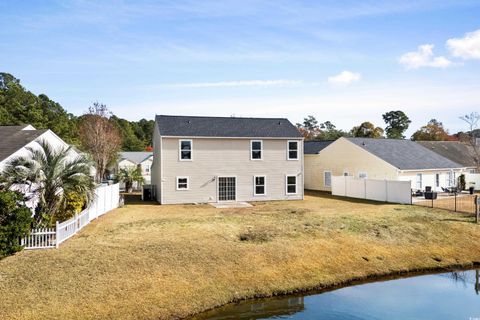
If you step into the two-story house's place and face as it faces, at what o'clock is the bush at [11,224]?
The bush is roughly at 7 o'clock from the two-story house.

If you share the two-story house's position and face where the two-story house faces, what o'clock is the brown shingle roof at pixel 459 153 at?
The brown shingle roof is roughly at 2 o'clock from the two-story house.

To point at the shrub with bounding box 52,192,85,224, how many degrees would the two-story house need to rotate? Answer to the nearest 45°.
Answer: approximately 135° to its left

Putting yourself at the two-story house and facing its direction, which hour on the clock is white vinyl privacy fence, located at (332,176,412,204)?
The white vinyl privacy fence is roughly at 3 o'clock from the two-story house.

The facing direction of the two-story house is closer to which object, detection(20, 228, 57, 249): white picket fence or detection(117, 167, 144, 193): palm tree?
the palm tree

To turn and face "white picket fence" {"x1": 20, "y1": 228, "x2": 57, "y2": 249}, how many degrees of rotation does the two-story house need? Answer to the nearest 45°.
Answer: approximately 135° to its left

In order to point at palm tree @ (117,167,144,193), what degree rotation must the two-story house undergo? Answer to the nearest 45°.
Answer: approximately 45° to its left

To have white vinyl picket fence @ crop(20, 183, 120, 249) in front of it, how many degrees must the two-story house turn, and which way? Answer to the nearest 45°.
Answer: approximately 135° to its left

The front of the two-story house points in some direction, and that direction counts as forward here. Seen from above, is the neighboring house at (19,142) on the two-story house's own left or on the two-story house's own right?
on the two-story house's own left

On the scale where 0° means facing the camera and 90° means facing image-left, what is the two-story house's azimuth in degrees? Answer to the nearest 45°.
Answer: approximately 180°
